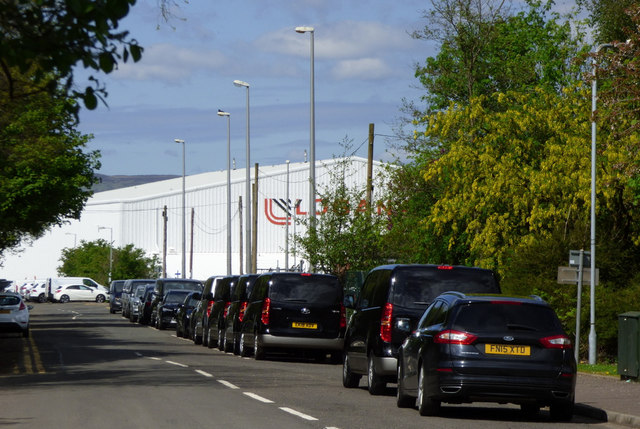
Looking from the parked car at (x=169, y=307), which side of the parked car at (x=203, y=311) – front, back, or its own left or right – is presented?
front

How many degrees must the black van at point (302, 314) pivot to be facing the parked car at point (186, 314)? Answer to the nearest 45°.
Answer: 0° — it already faces it

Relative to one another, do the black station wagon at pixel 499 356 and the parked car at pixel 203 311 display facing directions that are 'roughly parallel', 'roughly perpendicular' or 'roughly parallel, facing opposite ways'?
roughly parallel

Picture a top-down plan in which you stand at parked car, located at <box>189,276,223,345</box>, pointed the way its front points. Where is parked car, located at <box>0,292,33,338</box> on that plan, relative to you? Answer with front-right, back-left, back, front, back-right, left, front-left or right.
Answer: front-left

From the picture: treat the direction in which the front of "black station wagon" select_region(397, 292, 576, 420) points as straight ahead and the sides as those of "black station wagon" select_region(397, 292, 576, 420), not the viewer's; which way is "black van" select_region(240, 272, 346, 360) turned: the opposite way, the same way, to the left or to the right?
the same way

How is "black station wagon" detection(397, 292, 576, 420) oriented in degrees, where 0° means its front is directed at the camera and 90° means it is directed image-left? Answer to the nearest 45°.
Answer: approximately 180°

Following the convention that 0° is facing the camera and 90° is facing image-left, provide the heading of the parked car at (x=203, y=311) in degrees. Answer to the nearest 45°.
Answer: approximately 180°

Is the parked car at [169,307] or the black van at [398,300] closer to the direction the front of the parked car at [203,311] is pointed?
the parked car

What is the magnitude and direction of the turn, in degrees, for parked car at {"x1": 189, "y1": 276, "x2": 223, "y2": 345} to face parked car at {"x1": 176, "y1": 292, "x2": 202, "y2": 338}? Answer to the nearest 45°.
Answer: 0° — it already faces it

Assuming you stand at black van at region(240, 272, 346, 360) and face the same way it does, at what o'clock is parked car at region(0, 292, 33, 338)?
The parked car is roughly at 11 o'clock from the black van.

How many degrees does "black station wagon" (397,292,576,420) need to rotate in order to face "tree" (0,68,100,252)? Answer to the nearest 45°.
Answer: approximately 45° to its left

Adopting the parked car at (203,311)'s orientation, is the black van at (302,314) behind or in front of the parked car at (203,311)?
behind

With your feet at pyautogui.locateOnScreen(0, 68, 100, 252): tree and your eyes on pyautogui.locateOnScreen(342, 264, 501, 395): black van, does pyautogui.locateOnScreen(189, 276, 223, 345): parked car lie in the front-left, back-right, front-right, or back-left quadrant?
front-left

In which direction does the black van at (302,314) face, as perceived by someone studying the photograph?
facing away from the viewer

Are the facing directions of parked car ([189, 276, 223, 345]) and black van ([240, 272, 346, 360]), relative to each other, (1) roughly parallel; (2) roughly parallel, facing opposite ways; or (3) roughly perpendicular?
roughly parallel
